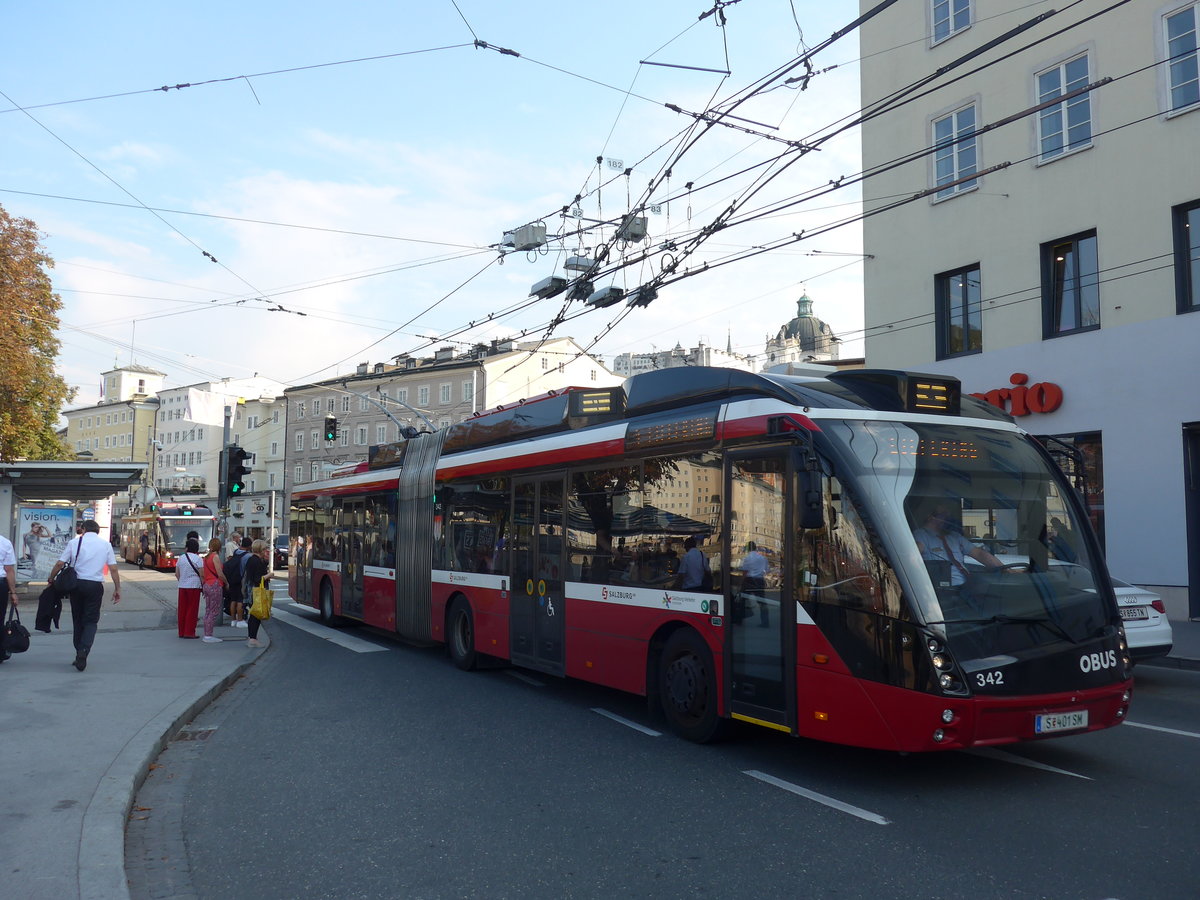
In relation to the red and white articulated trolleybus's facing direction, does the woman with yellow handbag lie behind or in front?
behind

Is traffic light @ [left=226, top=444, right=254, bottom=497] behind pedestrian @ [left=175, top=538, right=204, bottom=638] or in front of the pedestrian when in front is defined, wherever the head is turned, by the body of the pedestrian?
in front

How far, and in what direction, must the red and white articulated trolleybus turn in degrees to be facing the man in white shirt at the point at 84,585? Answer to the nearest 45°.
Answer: approximately 180°

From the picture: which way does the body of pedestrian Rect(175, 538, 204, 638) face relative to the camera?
away from the camera

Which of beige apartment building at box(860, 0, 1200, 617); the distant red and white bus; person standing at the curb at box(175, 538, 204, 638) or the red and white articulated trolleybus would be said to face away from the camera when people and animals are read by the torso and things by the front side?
the person standing at the curb

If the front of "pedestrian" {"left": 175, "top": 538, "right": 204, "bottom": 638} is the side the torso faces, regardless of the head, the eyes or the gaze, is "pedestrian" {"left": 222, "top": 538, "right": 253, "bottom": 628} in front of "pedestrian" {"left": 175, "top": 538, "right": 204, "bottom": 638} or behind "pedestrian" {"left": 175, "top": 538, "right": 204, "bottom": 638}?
in front

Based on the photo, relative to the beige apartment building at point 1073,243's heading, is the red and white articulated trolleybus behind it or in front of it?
in front

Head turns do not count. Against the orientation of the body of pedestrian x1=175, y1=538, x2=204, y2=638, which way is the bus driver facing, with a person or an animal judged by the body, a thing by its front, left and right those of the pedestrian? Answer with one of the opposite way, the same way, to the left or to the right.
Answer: the opposite way

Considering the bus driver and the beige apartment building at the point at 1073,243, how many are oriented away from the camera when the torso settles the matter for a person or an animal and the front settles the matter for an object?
0

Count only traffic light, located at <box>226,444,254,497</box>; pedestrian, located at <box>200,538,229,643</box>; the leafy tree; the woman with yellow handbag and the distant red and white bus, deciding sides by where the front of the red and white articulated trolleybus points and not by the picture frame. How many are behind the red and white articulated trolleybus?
5

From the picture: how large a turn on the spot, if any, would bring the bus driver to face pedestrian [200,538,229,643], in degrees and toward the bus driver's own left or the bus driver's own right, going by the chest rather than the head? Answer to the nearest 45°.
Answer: approximately 180°
